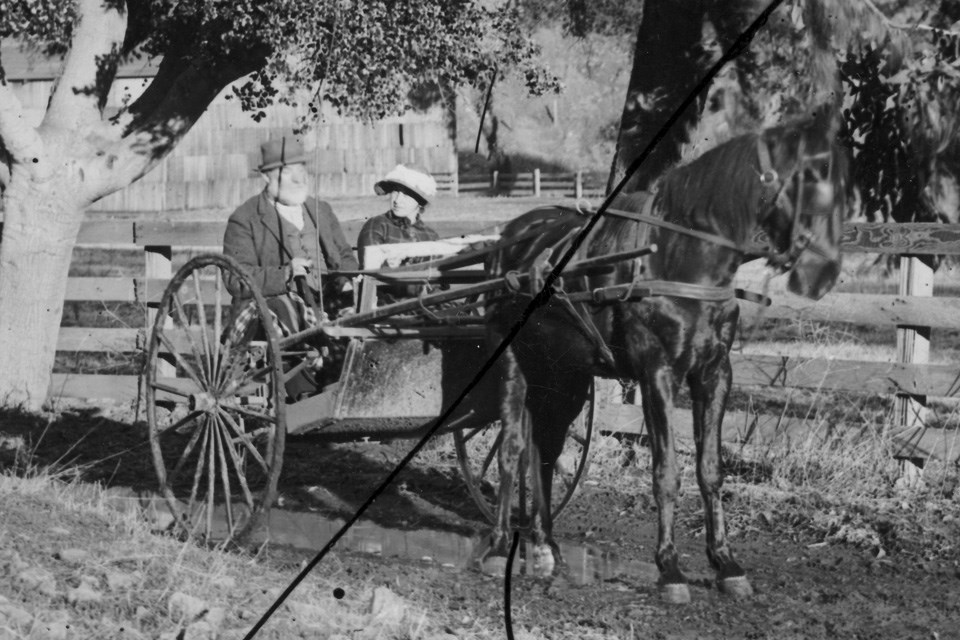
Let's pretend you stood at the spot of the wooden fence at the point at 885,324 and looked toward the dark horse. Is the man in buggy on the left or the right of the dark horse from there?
right

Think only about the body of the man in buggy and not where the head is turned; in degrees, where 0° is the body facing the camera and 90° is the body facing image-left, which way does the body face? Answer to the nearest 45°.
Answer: approximately 315°

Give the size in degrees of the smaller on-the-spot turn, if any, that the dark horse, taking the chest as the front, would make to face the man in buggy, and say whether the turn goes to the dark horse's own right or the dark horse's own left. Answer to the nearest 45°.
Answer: approximately 180°

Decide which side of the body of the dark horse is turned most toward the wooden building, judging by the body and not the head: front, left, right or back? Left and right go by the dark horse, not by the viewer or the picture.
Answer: back

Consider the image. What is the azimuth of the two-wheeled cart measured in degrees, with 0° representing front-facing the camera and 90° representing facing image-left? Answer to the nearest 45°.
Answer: approximately 315°

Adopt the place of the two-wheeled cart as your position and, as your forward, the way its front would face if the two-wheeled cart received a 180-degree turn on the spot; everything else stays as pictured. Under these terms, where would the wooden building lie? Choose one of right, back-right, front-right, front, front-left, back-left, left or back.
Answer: front-right

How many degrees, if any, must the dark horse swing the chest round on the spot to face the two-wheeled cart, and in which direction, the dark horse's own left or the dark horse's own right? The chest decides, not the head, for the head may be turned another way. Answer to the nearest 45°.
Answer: approximately 180°
